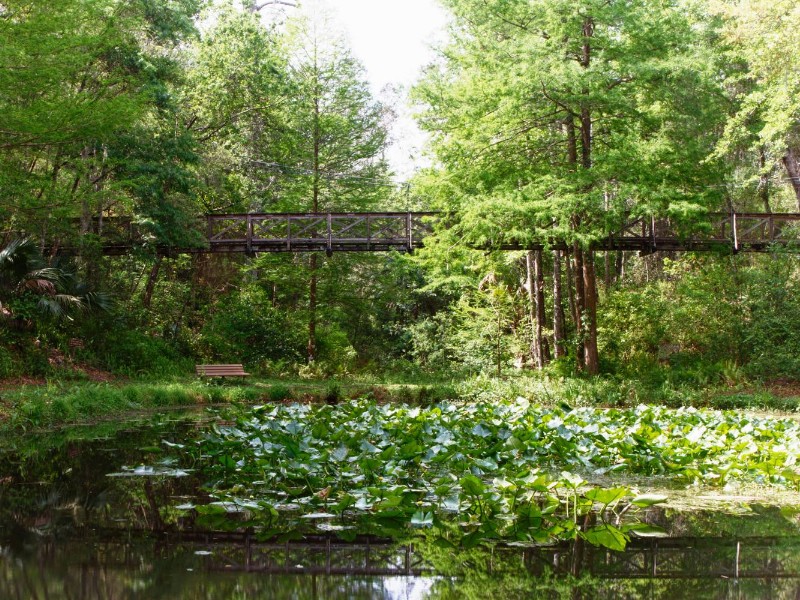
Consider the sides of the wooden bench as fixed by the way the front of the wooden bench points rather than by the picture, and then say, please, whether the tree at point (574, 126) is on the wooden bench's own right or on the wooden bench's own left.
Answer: on the wooden bench's own left

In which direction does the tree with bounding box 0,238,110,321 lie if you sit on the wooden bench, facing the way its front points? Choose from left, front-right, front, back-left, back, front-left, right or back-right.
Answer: back-right

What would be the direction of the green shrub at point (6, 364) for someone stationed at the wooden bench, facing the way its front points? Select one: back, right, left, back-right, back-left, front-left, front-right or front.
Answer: front-right

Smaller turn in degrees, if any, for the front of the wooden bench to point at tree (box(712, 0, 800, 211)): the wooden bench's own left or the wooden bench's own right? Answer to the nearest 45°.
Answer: approximately 90° to the wooden bench's own left

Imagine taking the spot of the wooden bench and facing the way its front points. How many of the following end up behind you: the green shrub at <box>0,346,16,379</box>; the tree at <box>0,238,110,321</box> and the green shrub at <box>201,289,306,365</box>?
1

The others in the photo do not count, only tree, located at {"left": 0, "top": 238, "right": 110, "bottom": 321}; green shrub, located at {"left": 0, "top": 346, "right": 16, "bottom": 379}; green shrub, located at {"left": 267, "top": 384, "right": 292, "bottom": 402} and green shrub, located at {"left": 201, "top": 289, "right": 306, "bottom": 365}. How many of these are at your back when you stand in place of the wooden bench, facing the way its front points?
1

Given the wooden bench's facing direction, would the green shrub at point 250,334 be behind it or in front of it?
behind

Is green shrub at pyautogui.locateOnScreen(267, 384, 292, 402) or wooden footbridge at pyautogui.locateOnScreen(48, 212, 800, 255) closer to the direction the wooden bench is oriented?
the green shrub

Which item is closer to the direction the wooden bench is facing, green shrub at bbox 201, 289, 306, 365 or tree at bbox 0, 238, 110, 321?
the tree

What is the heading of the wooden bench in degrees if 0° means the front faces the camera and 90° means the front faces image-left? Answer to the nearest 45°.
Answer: approximately 0°

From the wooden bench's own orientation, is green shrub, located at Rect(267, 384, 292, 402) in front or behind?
in front
